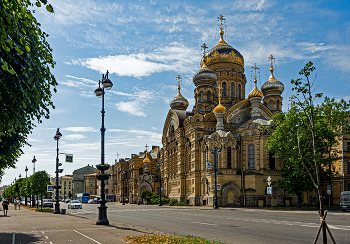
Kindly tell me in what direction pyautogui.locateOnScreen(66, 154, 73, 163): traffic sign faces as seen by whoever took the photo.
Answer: facing the viewer

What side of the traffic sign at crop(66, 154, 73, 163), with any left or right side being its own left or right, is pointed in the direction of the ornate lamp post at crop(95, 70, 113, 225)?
front

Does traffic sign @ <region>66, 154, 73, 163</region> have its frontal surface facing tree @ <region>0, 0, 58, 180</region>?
yes
